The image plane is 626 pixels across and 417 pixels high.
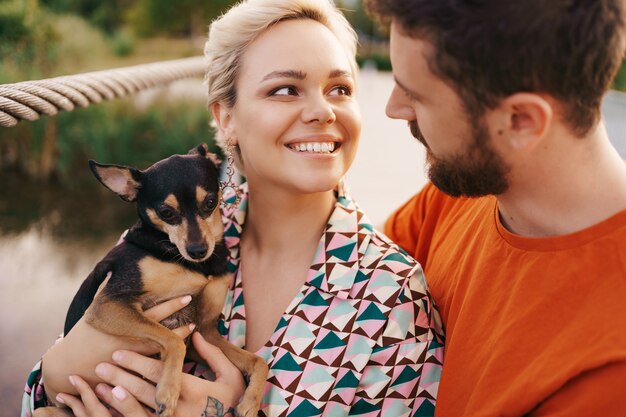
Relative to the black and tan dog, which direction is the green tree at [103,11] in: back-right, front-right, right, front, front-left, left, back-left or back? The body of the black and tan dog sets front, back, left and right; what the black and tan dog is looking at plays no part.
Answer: back-left

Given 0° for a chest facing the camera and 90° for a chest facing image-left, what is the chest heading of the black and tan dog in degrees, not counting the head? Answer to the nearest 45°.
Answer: approximately 315°

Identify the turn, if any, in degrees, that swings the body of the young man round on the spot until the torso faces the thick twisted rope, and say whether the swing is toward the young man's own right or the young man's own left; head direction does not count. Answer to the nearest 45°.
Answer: approximately 45° to the young man's own right

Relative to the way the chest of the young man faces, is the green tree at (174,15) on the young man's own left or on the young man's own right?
on the young man's own right

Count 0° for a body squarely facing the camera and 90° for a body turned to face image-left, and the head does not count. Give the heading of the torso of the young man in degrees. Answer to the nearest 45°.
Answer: approximately 45°
